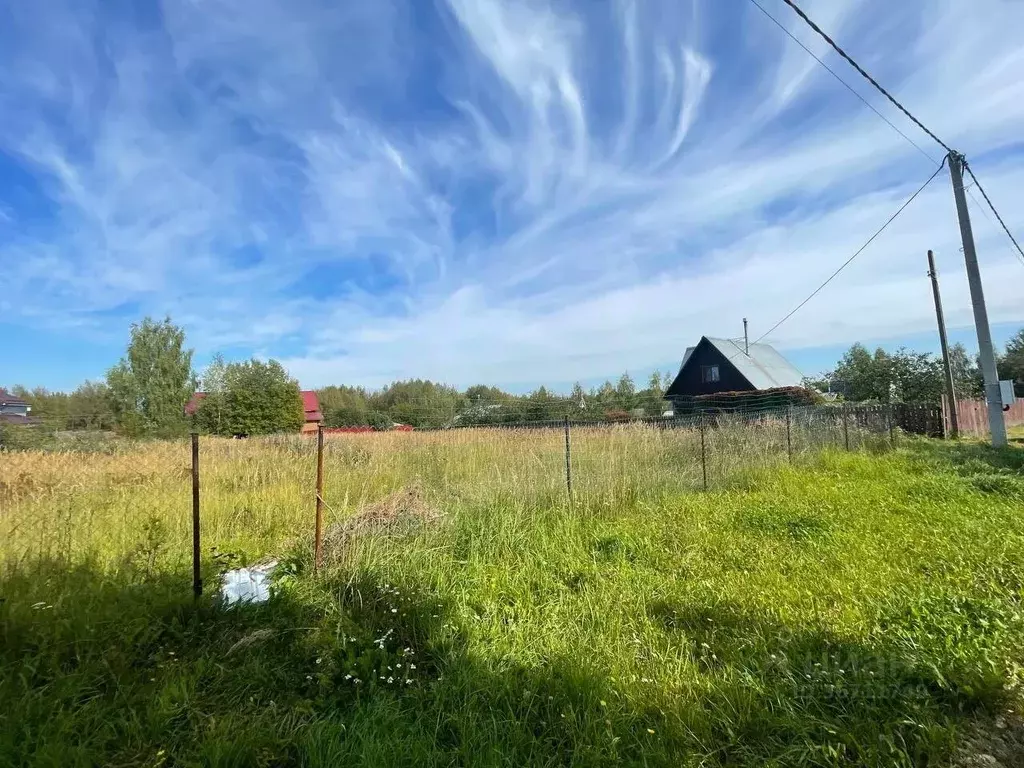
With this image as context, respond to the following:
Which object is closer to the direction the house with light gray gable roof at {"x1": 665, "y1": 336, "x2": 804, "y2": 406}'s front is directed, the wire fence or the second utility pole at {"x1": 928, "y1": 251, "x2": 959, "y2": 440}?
the wire fence

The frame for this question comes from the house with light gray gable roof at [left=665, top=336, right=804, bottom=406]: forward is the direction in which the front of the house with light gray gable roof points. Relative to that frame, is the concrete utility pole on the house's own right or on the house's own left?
on the house's own left

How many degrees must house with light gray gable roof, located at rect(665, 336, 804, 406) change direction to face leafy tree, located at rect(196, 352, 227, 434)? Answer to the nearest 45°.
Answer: approximately 45° to its right

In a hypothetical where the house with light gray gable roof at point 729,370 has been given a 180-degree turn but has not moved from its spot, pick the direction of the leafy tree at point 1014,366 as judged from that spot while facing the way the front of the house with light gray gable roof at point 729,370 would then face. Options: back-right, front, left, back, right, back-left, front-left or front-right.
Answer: front

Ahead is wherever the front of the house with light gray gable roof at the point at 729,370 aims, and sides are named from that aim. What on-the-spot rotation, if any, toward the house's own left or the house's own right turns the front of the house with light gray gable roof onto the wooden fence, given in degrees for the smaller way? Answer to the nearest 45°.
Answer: approximately 90° to the house's own left

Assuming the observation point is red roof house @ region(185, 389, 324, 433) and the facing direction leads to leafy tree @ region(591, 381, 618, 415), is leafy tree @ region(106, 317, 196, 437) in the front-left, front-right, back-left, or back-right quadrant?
back-right

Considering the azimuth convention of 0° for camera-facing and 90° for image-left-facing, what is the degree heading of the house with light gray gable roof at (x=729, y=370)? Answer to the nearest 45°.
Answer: approximately 45°

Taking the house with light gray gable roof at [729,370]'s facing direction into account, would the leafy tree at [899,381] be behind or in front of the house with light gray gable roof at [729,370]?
behind
